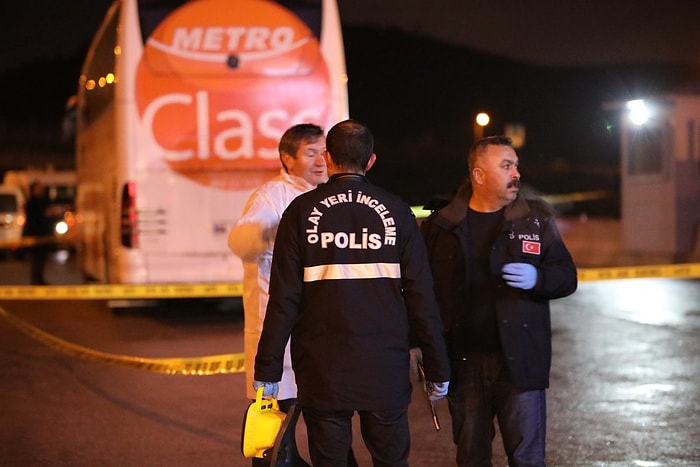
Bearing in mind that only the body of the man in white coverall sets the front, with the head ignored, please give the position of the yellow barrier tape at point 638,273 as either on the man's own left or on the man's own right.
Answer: on the man's own left

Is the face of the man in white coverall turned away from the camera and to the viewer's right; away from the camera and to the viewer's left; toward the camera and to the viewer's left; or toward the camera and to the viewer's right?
toward the camera and to the viewer's right

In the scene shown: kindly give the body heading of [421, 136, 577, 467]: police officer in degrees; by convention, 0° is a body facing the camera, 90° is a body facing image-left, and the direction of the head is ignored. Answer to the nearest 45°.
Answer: approximately 0°

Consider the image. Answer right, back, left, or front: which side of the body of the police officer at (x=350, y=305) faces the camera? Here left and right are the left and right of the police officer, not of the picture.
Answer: back

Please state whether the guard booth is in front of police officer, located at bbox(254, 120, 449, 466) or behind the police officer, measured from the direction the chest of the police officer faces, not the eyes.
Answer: in front

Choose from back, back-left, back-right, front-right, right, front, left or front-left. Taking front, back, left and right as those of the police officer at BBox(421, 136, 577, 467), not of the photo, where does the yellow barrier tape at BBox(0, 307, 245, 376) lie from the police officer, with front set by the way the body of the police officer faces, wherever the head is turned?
back-right

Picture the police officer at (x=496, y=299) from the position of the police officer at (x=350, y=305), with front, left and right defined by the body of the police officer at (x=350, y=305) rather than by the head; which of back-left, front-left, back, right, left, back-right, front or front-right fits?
front-right

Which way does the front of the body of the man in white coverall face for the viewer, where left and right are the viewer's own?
facing the viewer and to the right of the viewer

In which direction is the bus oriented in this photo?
away from the camera

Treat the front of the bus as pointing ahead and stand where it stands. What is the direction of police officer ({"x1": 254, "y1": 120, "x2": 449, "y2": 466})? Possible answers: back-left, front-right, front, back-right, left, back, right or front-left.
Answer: back

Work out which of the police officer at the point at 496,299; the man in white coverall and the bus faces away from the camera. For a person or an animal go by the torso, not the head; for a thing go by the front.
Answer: the bus

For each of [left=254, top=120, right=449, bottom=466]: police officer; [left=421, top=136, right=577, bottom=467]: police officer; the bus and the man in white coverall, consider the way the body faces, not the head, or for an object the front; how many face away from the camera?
2

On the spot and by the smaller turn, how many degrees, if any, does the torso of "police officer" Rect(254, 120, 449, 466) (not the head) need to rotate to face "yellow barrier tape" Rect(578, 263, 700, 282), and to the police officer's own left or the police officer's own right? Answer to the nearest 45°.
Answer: approximately 45° to the police officer's own right

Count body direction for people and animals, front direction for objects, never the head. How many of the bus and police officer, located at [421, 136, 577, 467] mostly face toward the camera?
1

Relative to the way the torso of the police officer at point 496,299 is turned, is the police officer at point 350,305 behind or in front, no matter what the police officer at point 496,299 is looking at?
in front

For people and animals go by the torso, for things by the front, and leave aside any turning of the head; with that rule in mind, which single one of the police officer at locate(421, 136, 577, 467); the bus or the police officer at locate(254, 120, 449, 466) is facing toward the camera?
the police officer at locate(421, 136, 577, 467)
